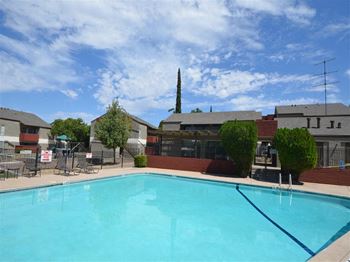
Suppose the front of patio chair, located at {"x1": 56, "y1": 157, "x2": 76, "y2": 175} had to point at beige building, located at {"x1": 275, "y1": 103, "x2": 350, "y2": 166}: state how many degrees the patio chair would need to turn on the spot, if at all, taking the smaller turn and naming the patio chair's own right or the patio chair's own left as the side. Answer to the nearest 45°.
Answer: approximately 45° to the patio chair's own left

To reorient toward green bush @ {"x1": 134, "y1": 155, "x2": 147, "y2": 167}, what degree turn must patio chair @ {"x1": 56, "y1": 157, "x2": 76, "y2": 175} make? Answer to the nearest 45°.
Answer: approximately 90° to its left

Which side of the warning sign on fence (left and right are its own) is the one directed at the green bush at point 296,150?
left

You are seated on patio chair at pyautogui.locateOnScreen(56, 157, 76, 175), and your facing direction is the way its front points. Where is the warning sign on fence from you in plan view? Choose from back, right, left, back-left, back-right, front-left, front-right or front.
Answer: right

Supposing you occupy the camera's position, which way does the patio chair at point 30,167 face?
facing the viewer and to the right of the viewer

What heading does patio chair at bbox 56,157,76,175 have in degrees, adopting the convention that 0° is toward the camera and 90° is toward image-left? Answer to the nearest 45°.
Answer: approximately 315°

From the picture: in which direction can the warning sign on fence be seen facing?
toward the camera

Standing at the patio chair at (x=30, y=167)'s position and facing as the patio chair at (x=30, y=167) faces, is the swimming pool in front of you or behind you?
in front

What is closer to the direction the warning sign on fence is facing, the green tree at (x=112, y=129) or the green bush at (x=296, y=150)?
the green bush

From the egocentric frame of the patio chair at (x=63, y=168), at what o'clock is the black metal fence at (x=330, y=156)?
The black metal fence is roughly at 11 o'clock from the patio chair.

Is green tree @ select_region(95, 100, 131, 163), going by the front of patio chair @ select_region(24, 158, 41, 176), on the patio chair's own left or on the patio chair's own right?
on the patio chair's own left

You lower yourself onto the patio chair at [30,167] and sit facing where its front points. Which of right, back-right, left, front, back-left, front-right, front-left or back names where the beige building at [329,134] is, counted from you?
front-left

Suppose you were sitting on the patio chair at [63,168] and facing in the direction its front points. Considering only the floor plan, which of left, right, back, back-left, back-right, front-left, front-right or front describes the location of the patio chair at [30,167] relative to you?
right

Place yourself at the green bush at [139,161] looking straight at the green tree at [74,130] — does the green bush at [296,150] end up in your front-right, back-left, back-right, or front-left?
back-right

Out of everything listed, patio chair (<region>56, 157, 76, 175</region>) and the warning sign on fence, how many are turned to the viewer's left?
0

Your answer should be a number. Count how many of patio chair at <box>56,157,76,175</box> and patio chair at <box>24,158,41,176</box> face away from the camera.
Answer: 0
